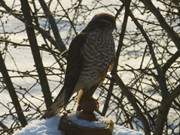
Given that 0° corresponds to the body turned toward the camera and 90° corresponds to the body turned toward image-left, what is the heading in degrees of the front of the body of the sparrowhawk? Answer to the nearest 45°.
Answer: approximately 315°

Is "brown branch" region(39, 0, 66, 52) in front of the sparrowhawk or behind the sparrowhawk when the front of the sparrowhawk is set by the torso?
behind

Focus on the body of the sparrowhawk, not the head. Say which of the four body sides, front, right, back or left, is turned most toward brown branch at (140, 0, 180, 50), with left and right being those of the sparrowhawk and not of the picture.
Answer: left
